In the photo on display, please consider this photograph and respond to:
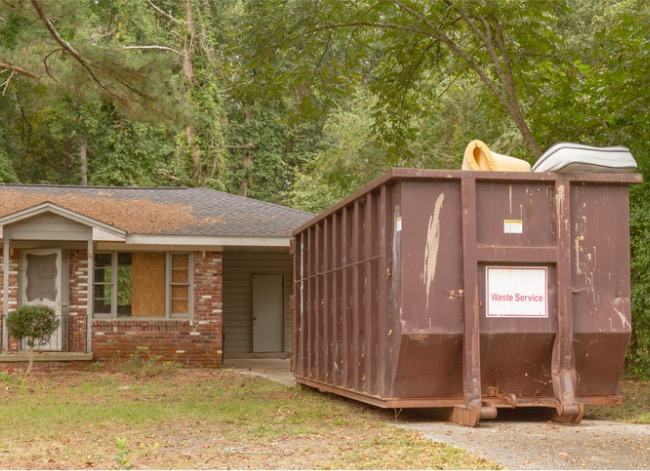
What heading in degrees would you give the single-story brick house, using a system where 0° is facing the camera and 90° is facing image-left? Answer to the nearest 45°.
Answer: approximately 0°

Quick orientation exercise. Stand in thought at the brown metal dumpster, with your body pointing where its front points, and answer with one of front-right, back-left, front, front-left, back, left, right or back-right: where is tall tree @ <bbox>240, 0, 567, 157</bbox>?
back

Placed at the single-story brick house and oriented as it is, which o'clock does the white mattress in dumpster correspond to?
The white mattress in dumpster is roughly at 11 o'clock from the single-story brick house.

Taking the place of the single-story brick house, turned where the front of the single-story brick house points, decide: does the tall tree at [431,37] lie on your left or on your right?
on your left

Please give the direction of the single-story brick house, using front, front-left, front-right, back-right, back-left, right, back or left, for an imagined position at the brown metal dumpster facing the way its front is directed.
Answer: back-right
